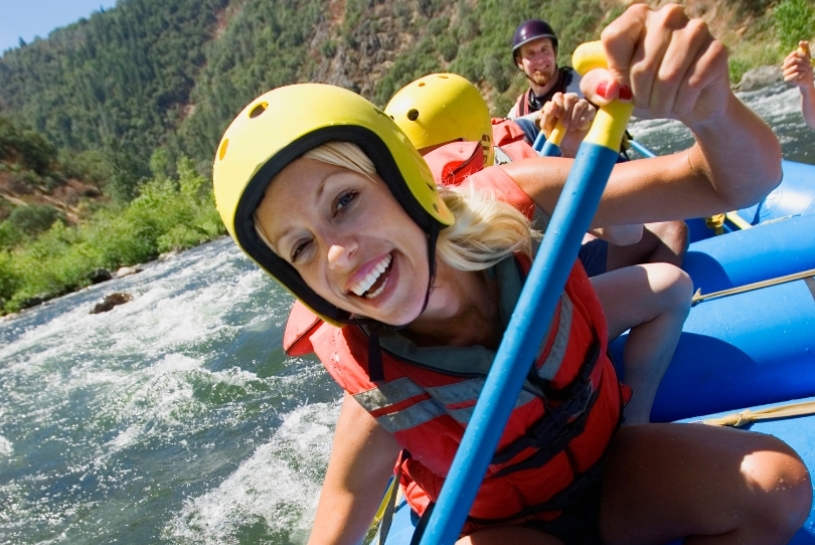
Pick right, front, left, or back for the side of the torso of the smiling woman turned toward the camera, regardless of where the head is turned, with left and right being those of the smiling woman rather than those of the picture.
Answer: front

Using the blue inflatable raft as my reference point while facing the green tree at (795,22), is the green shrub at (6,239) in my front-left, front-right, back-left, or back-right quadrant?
front-left

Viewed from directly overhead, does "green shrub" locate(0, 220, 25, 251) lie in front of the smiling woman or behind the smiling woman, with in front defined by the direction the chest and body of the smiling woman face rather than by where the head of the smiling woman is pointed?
behind

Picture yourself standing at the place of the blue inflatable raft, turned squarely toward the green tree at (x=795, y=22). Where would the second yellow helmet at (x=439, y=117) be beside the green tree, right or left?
left
